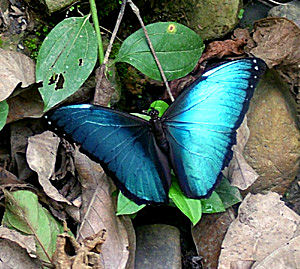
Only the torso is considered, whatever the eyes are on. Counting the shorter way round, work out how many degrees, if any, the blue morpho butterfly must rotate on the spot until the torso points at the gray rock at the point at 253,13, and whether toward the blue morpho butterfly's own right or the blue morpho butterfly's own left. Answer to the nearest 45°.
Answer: approximately 45° to the blue morpho butterfly's own right

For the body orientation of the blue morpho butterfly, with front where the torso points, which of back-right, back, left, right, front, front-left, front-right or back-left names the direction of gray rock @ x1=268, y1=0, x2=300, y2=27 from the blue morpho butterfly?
front-right

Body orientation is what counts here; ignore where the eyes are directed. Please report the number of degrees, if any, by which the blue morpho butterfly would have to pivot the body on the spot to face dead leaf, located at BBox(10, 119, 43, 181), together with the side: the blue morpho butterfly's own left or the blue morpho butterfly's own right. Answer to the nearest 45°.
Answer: approximately 90° to the blue morpho butterfly's own left

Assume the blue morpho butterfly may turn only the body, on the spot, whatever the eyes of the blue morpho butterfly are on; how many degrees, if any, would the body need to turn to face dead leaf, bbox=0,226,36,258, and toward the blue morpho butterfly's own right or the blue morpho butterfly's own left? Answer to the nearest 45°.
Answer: approximately 135° to the blue morpho butterfly's own left

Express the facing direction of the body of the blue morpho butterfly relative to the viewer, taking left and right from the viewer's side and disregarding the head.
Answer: facing away from the viewer

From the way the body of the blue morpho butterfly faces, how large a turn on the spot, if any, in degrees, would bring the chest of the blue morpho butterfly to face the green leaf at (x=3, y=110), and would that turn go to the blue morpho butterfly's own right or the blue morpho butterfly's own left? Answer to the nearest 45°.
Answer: approximately 90° to the blue morpho butterfly's own left

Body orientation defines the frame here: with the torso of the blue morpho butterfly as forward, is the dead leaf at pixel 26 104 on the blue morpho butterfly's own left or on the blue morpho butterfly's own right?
on the blue morpho butterfly's own left
